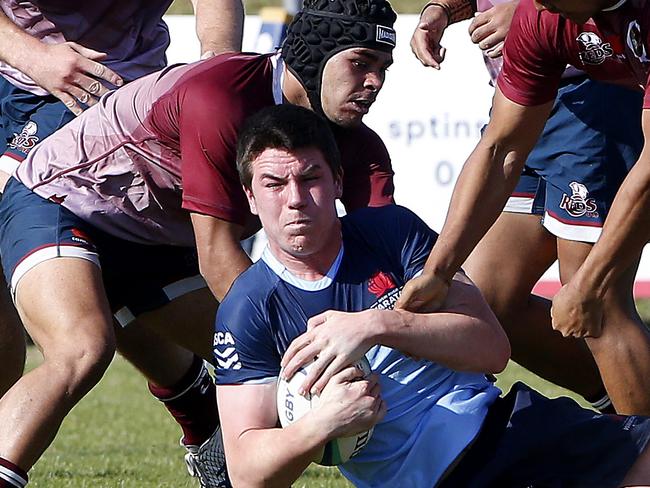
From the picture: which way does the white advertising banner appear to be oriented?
toward the camera

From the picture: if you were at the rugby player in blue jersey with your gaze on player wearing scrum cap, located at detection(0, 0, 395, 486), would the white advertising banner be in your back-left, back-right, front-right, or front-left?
front-right

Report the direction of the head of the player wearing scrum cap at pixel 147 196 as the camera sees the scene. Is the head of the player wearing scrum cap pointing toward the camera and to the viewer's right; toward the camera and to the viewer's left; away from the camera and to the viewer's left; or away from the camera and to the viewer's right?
toward the camera and to the viewer's right

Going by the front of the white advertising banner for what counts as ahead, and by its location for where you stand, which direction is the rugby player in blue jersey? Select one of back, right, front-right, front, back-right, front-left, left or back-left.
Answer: front

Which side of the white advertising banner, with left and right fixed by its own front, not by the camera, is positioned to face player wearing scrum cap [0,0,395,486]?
front
